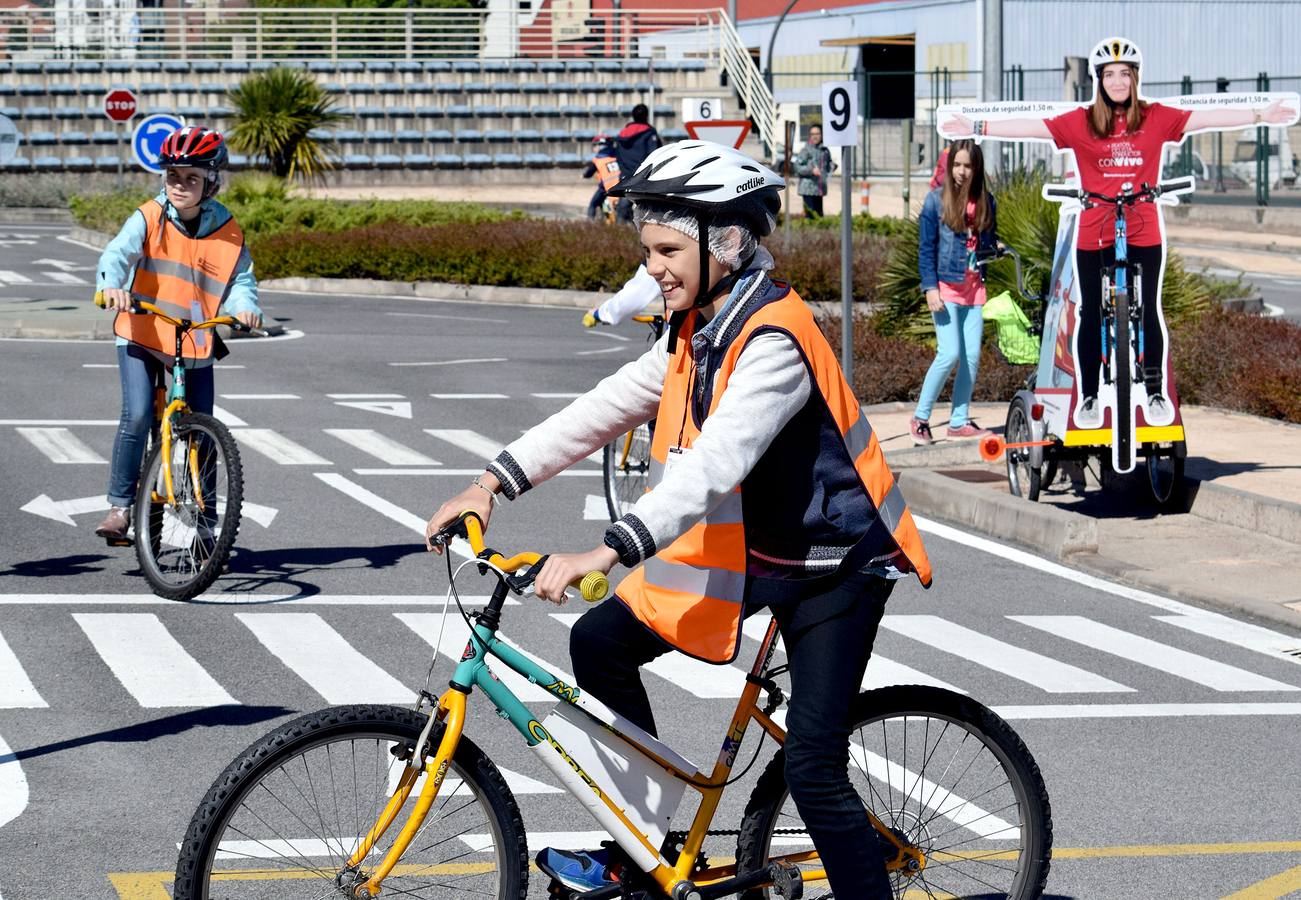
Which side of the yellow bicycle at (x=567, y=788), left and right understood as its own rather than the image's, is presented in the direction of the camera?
left

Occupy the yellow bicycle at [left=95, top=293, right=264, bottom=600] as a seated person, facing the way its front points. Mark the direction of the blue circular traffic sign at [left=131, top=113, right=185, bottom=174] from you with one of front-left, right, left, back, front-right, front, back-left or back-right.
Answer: back-left

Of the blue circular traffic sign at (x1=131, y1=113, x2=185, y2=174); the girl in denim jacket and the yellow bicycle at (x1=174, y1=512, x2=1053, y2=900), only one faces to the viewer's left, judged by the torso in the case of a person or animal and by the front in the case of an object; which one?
the yellow bicycle

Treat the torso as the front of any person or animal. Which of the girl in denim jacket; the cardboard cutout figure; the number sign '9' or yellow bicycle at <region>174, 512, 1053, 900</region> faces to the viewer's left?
the yellow bicycle

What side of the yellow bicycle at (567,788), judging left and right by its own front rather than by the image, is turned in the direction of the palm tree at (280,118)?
right

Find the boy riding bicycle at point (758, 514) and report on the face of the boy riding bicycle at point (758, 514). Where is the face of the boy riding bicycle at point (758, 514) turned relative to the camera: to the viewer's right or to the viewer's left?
to the viewer's left

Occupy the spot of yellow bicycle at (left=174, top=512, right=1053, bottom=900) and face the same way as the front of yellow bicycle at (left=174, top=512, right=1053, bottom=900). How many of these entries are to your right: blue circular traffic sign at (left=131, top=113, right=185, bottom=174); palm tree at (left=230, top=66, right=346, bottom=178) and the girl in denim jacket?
3

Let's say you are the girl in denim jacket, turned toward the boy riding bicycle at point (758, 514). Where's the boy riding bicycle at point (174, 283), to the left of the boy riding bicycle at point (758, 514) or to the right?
right

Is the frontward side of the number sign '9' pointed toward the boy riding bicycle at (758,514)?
yes

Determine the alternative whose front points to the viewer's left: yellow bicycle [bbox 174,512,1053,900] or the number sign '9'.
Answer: the yellow bicycle

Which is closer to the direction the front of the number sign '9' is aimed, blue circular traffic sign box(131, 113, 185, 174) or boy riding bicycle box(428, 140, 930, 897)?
the boy riding bicycle
